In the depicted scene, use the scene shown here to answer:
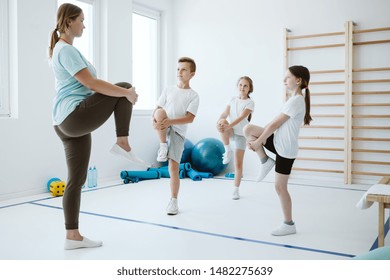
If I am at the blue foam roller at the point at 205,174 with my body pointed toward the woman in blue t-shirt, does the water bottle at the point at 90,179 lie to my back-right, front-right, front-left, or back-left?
front-right

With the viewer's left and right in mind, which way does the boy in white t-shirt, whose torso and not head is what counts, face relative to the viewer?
facing the viewer and to the left of the viewer

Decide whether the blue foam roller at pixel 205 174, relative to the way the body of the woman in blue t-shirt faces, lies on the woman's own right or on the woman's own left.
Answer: on the woman's own left

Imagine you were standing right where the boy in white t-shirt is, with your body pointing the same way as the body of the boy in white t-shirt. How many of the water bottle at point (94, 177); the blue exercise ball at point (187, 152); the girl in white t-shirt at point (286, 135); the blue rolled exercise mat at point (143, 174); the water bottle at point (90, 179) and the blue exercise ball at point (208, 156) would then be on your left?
1

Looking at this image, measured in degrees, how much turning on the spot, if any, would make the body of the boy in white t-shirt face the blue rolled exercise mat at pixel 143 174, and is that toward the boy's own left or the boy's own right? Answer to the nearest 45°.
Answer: approximately 135° to the boy's own right

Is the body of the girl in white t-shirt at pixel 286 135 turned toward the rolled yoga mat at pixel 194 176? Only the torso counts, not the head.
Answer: no

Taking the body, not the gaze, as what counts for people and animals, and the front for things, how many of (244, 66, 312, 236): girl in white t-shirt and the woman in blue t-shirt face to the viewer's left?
1

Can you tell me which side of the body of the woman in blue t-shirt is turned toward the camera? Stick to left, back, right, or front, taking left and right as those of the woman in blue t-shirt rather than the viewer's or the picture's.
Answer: right

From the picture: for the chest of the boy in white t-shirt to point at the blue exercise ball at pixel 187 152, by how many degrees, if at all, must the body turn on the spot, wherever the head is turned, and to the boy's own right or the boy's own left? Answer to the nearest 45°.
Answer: approximately 135° to the boy's own right

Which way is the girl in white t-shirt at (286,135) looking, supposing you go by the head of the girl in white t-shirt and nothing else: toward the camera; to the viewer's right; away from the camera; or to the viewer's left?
to the viewer's left

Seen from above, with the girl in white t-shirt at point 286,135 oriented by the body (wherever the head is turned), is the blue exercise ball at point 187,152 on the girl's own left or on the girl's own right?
on the girl's own right

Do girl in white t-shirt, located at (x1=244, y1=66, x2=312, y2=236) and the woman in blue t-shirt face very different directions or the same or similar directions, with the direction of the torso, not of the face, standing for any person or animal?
very different directions

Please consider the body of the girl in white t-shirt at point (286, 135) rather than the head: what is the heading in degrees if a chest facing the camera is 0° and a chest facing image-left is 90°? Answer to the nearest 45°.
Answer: approximately 90°

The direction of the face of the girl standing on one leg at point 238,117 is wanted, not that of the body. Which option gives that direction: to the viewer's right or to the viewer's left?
to the viewer's left

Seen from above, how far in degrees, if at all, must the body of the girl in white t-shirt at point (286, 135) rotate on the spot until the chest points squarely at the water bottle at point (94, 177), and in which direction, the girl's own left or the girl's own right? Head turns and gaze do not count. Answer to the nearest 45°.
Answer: approximately 45° to the girl's own right

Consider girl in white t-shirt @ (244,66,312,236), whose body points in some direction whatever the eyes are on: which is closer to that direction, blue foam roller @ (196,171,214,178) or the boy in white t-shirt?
the boy in white t-shirt
